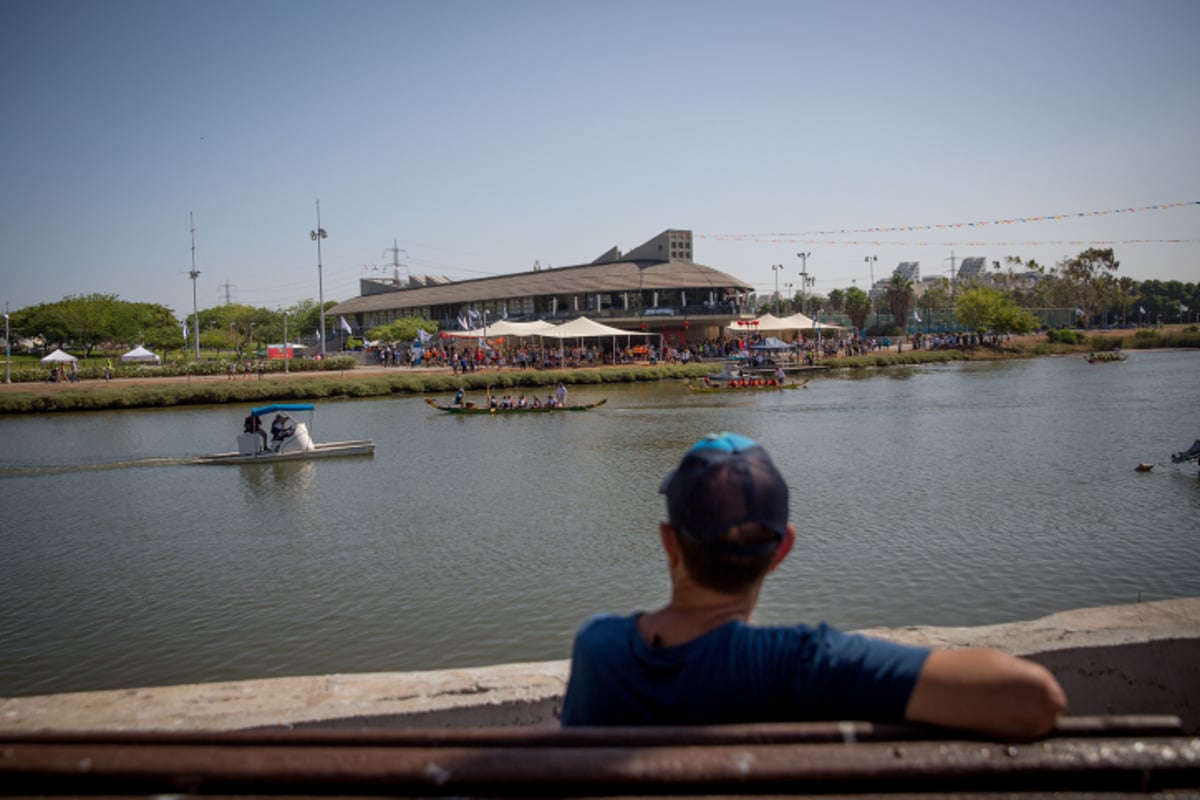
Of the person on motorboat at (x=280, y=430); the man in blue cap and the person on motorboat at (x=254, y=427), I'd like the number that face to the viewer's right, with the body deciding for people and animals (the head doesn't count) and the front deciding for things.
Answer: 2

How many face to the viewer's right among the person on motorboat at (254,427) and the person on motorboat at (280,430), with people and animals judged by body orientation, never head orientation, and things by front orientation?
2

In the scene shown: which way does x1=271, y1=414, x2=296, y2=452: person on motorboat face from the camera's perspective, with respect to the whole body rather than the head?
to the viewer's right

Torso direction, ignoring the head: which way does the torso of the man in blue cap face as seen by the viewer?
away from the camera

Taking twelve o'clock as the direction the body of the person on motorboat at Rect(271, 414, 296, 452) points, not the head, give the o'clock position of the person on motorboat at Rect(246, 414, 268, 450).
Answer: the person on motorboat at Rect(246, 414, 268, 450) is roughly at 7 o'clock from the person on motorboat at Rect(271, 414, 296, 452).

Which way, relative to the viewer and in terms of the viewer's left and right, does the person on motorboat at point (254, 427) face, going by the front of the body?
facing to the right of the viewer

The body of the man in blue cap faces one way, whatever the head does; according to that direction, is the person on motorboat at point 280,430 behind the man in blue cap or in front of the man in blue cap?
in front

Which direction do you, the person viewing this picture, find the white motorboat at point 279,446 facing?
facing to the right of the viewer

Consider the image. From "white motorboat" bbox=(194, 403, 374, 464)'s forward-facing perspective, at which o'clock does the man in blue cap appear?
The man in blue cap is roughly at 3 o'clock from the white motorboat.

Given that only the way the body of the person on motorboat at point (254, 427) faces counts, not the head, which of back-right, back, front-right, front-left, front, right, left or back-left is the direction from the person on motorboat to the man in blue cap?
right

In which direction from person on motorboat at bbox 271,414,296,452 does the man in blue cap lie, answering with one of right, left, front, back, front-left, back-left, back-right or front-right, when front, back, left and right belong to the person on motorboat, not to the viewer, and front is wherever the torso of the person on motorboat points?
right

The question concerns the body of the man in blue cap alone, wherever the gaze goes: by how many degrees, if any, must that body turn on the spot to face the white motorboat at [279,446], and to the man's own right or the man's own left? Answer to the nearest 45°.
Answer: approximately 45° to the man's own left

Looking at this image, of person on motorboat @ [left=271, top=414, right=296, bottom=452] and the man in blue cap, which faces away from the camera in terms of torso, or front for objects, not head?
the man in blue cap
